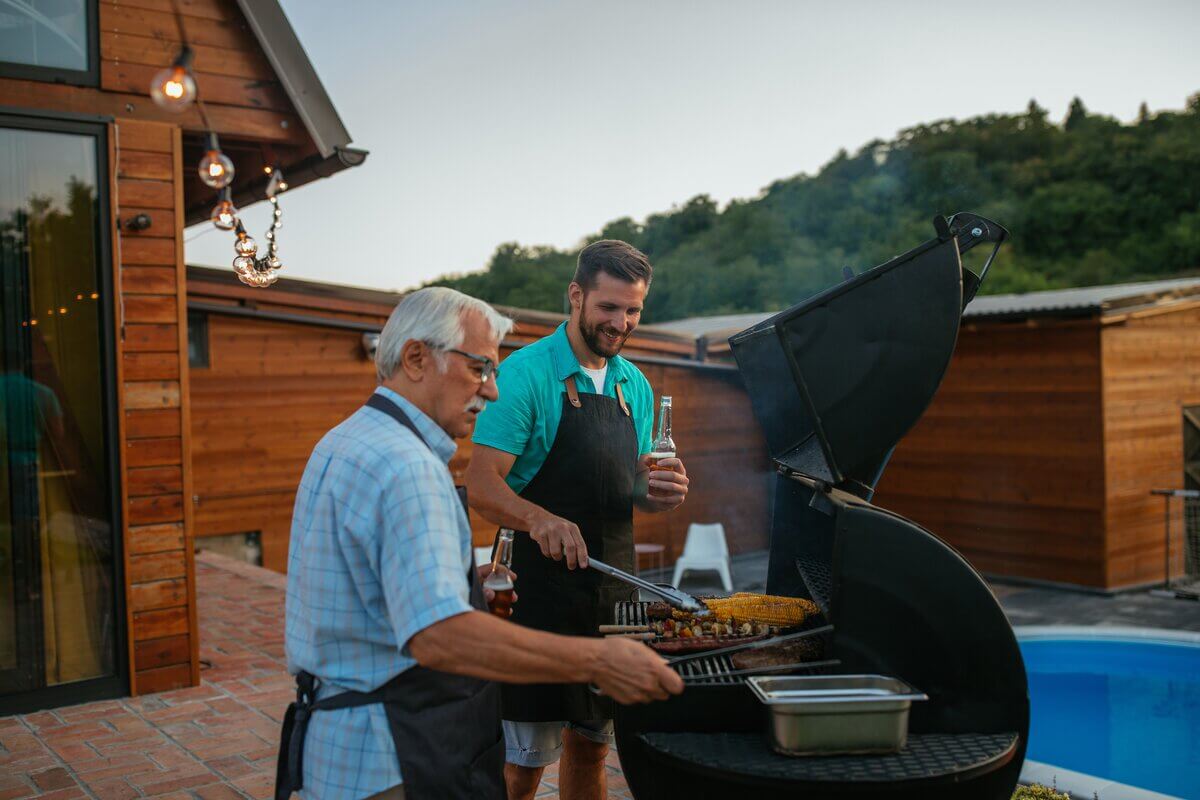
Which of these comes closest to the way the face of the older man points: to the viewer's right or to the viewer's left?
to the viewer's right

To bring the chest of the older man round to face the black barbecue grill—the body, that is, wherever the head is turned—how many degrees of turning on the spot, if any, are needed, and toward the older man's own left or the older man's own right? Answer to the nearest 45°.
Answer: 0° — they already face it

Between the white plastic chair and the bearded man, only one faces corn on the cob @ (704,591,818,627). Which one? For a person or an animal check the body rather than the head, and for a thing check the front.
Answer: the bearded man

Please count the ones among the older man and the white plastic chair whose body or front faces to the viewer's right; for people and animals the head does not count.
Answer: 1

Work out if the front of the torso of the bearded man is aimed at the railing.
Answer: no

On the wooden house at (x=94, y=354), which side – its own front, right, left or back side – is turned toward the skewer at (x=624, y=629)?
front

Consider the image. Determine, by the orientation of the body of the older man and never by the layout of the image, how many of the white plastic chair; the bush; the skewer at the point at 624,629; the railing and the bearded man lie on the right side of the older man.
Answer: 0

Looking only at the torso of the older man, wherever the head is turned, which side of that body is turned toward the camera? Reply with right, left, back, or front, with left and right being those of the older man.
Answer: right

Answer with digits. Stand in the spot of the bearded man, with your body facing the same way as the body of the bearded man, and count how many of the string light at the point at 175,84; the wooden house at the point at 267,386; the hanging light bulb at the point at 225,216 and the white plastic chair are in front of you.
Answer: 0

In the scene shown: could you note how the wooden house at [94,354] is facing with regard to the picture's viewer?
facing the viewer and to the right of the viewer

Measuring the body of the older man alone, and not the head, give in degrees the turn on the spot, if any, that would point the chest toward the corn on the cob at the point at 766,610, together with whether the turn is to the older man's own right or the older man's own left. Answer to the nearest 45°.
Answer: approximately 45° to the older man's own left

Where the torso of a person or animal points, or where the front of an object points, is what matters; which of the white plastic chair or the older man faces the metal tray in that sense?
the older man

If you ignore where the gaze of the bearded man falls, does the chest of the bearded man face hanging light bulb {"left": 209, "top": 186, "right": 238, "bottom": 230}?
no

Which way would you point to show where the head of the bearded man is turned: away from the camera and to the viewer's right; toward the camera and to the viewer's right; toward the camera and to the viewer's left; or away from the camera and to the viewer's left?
toward the camera and to the viewer's right
